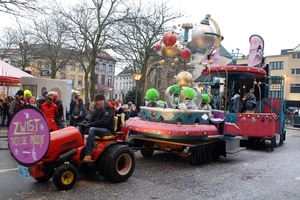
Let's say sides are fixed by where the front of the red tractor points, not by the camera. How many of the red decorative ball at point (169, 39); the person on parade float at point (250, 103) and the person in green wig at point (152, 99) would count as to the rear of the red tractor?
3

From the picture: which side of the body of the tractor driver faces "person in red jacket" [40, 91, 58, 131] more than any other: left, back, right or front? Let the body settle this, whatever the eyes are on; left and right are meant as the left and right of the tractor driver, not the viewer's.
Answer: right

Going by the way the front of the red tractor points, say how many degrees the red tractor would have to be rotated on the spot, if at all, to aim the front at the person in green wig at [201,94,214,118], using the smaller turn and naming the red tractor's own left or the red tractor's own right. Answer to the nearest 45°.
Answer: approximately 180°

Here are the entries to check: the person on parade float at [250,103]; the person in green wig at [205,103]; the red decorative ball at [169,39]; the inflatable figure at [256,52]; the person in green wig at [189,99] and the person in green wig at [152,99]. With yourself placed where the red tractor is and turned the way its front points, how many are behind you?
6

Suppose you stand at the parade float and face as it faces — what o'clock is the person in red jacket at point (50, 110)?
The person in red jacket is roughly at 1 o'clock from the parade float.

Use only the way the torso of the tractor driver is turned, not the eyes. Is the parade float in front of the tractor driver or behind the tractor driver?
behind

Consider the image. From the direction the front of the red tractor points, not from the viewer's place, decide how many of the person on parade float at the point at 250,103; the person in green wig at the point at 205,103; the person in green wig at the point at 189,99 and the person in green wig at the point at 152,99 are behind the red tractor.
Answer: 4

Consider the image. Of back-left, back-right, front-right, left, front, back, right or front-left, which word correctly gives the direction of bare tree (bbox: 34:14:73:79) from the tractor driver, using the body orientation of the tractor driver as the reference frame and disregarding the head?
back-right

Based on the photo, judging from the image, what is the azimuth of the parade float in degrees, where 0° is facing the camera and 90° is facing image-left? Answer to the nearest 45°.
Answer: approximately 45°

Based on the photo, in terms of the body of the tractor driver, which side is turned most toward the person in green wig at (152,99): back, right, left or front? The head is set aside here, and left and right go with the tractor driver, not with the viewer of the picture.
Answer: back

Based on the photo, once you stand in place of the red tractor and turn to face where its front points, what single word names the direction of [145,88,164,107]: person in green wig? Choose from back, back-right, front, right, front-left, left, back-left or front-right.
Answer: back

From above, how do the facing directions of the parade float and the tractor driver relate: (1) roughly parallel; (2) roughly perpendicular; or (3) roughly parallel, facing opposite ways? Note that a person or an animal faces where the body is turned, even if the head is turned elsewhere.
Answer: roughly parallel

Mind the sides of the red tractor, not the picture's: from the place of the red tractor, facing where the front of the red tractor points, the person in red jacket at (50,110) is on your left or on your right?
on your right

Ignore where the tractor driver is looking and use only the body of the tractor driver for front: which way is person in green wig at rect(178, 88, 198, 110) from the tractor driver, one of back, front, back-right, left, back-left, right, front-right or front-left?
back
